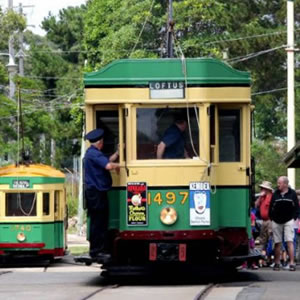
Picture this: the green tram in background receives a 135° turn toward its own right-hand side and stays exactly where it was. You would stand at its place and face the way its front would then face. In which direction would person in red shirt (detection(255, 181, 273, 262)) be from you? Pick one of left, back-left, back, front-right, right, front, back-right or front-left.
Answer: back

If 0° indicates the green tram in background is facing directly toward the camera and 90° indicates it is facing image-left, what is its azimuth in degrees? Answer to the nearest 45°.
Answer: approximately 0°

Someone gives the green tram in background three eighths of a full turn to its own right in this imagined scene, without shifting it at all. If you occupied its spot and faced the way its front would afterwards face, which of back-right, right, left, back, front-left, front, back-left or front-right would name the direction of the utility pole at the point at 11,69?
front-right

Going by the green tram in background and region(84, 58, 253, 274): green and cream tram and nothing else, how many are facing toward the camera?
2

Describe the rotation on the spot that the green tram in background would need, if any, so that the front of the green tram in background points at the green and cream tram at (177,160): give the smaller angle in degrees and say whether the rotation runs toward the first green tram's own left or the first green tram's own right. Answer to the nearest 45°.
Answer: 0° — it already faces it

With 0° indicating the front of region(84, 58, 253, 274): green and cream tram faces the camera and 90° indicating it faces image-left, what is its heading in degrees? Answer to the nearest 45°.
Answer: approximately 0°
